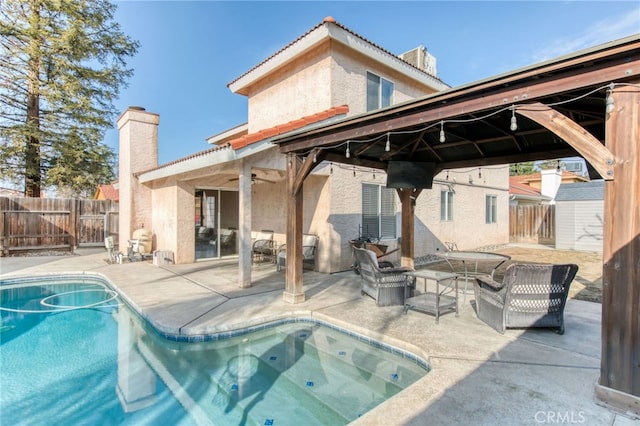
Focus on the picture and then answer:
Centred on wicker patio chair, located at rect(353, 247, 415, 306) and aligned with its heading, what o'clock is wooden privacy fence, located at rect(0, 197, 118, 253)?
The wooden privacy fence is roughly at 8 o'clock from the wicker patio chair.

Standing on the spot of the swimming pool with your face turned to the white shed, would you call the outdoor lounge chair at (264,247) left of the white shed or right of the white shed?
left

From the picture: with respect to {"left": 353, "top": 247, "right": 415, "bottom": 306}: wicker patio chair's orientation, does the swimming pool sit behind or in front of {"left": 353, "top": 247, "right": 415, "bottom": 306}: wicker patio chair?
behind

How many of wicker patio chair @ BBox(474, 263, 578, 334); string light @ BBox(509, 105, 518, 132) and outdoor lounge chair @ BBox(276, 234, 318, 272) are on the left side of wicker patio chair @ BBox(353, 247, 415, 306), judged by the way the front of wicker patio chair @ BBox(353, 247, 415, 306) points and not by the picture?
1

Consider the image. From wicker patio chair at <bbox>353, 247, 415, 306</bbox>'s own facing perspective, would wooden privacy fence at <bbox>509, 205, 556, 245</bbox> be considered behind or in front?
in front

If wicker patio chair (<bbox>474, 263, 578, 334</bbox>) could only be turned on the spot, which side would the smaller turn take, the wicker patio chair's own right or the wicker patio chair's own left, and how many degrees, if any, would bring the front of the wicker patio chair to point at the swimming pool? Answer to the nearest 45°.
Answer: approximately 90° to the wicker patio chair's own left

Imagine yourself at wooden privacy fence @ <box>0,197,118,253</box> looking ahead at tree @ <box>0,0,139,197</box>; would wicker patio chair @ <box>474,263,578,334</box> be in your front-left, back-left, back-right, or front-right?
back-right

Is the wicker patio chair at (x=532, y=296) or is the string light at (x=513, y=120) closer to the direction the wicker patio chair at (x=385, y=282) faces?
the wicker patio chair

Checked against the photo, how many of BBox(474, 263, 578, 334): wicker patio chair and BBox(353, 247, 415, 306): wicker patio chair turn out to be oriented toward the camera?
0

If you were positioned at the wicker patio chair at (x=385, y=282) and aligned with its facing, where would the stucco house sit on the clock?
The stucco house is roughly at 9 o'clock from the wicker patio chair.
